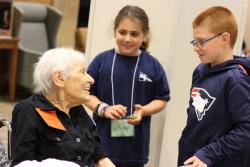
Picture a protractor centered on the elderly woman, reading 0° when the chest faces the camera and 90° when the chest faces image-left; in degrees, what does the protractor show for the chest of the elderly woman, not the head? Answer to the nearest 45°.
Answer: approximately 315°

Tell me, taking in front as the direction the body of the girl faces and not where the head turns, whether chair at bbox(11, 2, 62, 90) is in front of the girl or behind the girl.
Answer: behind

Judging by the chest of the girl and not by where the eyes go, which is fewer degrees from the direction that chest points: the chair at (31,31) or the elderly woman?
the elderly woman

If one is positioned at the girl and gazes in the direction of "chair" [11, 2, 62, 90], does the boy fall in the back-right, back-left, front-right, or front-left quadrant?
back-right

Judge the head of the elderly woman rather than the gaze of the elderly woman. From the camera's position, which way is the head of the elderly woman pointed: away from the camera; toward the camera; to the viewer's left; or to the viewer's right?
to the viewer's right

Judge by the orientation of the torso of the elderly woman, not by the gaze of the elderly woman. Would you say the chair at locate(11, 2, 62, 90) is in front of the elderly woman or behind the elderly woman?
behind

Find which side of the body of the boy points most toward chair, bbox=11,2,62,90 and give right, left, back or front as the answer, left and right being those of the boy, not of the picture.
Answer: right

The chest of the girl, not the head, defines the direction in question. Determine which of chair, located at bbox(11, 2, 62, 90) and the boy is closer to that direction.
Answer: the boy
